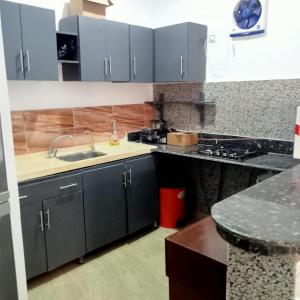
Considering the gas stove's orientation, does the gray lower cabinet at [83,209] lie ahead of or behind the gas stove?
ahead

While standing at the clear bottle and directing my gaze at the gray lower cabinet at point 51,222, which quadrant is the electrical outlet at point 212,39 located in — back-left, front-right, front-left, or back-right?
back-left

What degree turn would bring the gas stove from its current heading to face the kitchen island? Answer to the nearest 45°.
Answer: approximately 45° to its left

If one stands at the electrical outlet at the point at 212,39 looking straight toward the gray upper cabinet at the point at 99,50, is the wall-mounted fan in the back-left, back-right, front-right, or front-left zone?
back-left

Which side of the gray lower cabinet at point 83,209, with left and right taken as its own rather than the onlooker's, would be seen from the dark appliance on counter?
left

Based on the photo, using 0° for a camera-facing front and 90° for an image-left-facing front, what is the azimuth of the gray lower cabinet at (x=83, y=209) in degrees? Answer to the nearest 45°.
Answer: approximately 315°

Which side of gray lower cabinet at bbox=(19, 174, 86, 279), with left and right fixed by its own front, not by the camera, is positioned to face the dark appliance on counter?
left

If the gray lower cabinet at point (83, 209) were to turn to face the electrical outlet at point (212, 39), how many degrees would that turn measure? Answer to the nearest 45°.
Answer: approximately 90° to its left

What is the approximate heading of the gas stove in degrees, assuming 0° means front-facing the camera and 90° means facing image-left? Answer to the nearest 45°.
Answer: approximately 45°

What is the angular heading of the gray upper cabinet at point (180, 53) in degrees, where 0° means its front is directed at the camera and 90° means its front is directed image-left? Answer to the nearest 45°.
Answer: approximately 45°

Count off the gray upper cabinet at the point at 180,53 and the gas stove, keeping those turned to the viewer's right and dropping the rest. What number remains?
0
